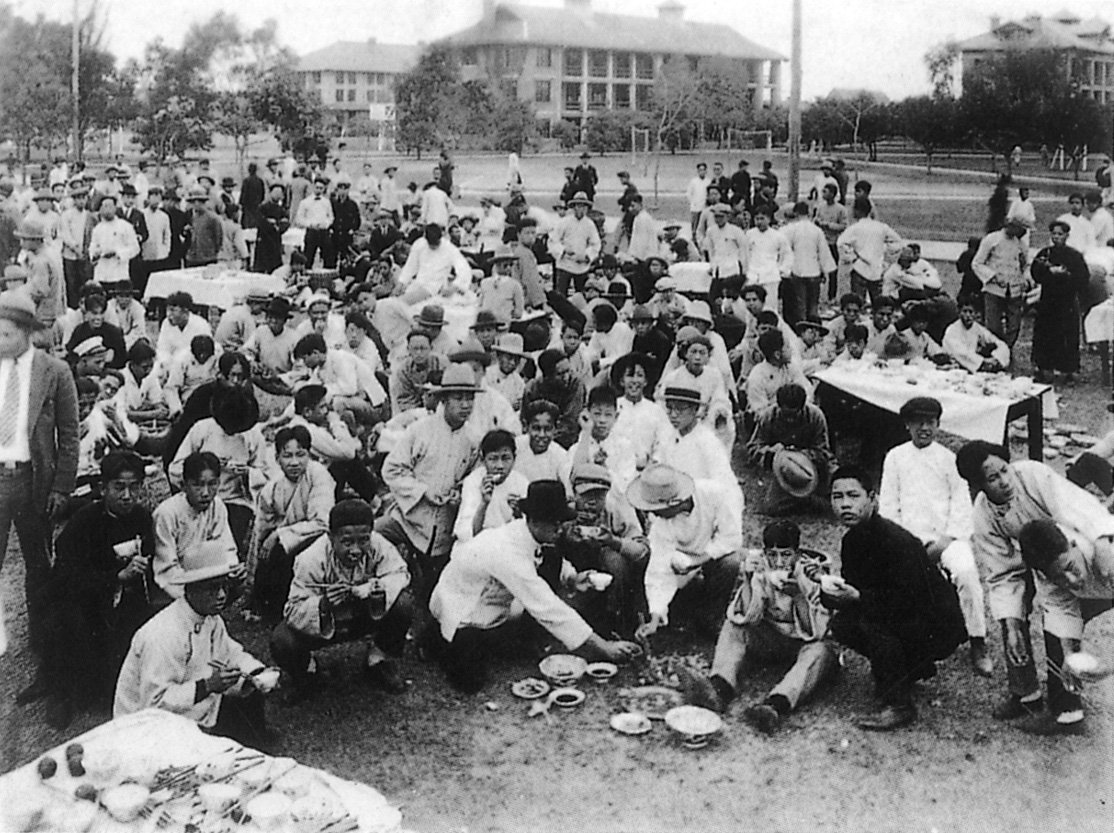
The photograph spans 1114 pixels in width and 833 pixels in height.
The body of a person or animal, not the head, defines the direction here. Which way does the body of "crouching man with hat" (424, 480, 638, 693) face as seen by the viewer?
to the viewer's right

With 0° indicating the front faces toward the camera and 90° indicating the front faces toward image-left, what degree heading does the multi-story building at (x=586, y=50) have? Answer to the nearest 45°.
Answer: approximately 315°

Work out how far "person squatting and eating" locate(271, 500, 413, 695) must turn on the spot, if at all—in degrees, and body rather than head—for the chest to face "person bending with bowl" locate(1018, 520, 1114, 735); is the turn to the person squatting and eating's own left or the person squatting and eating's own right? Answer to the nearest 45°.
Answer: approximately 90° to the person squatting and eating's own left

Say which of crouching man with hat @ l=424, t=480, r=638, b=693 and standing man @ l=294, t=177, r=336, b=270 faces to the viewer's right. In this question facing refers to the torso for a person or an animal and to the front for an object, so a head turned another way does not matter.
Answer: the crouching man with hat

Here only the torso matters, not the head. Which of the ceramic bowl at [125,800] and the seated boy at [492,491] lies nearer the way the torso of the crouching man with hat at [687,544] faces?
the ceramic bowl

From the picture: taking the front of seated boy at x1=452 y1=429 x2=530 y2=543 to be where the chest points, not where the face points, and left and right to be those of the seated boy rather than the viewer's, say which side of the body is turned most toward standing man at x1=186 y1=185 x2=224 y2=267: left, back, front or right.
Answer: back
